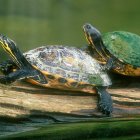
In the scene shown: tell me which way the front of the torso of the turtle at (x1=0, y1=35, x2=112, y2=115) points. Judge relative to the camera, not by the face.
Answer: to the viewer's left
